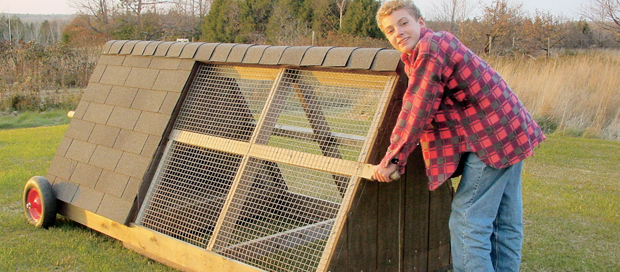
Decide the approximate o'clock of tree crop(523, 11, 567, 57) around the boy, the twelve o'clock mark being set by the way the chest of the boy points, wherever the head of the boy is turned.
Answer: The tree is roughly at 3 o'clock from the boy.

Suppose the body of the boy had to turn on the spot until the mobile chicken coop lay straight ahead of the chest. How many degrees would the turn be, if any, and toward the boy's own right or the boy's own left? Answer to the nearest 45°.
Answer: approximately 45° to the boy's own right

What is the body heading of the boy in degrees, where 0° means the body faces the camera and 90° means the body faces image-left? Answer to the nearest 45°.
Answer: approximately 90°

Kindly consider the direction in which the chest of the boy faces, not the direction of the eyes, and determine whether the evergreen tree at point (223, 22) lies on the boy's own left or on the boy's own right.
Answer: on the boy's own right

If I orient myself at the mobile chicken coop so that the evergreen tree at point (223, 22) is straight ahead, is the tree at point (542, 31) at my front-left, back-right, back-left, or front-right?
front-right

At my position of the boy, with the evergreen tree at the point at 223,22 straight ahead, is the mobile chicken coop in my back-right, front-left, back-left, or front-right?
front-left

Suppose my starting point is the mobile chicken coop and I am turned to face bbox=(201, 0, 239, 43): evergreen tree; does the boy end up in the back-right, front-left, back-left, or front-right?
back-right

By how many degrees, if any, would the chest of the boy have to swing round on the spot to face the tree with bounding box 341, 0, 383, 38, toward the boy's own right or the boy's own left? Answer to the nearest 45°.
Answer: approximately 90° to the boy's own right
